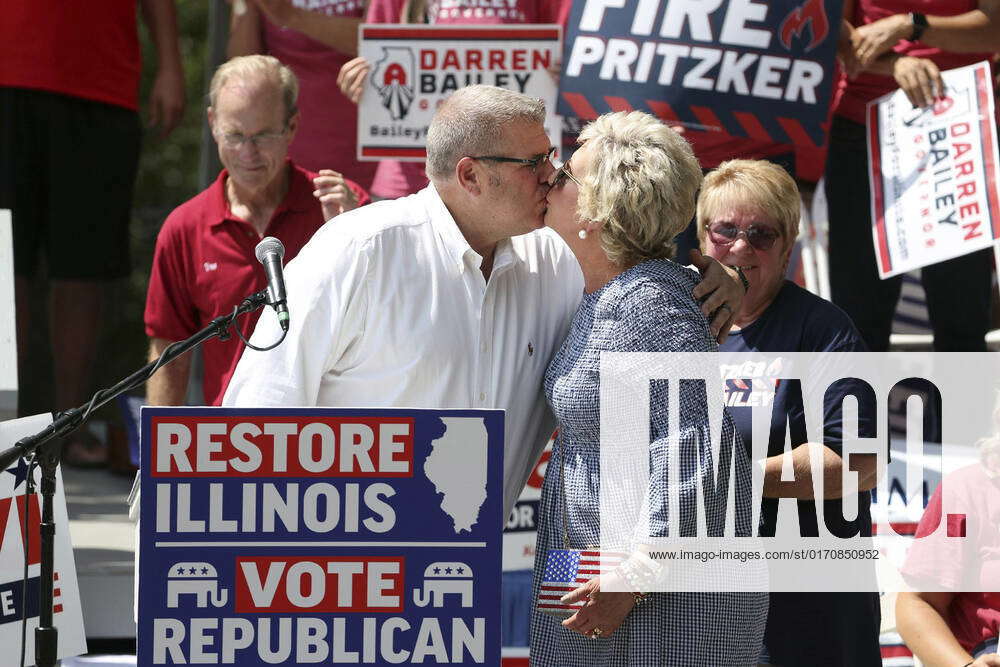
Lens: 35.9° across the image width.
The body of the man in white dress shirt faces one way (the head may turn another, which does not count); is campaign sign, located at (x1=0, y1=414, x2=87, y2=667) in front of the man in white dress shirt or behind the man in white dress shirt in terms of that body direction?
behind

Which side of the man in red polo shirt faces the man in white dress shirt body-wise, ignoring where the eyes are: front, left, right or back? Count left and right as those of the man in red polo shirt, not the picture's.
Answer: front

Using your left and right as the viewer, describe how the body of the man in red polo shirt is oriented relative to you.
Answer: facing the viewer

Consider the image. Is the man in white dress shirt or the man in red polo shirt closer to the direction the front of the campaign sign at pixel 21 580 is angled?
the man in white dress shirt

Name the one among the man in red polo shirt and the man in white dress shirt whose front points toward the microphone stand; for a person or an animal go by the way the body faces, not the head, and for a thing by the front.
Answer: the man in red polo shirt

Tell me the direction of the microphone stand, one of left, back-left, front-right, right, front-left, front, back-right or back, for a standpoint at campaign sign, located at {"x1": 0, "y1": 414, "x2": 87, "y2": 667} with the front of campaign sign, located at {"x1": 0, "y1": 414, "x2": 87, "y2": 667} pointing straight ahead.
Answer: front

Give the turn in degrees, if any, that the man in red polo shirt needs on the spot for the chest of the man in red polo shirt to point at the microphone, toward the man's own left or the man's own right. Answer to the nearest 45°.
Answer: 0° — they already face it

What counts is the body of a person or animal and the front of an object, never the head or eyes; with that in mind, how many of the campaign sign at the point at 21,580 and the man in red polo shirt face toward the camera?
2

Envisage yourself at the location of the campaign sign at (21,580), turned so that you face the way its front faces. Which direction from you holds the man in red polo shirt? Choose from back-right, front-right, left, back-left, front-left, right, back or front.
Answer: back-left

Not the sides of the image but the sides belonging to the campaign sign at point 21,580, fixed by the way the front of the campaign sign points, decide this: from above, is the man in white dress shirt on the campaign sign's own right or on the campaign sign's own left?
on the campaign sign's own left

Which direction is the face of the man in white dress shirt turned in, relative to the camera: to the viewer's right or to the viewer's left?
to the viewer's right

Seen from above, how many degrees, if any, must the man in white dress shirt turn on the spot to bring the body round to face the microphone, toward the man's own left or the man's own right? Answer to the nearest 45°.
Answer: approximately 90° to the man's own right

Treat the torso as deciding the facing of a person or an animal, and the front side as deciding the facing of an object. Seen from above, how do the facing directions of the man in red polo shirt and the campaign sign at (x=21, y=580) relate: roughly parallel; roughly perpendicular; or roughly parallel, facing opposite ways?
roughly parallel

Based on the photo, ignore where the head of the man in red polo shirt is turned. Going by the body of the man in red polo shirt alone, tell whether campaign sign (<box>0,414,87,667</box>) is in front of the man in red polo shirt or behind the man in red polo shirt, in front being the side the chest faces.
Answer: in front

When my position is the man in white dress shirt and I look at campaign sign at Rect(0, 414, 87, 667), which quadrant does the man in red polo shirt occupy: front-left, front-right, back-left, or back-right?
front-right
